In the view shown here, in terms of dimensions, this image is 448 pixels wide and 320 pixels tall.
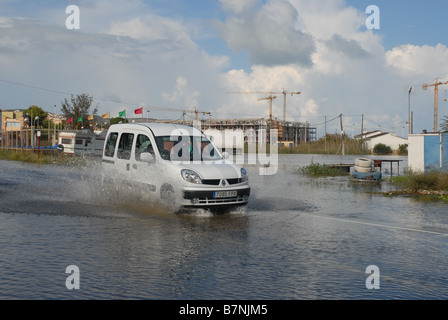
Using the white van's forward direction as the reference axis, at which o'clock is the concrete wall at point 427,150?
The concrete wall is roughly at 9 o'clock from the white van.

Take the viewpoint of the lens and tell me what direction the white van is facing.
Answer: facing the viewer and to the right of the viewer

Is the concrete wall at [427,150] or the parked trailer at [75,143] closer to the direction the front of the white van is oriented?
the concrete wall

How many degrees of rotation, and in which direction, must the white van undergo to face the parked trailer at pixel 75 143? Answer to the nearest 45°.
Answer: approximately 135° to its left
